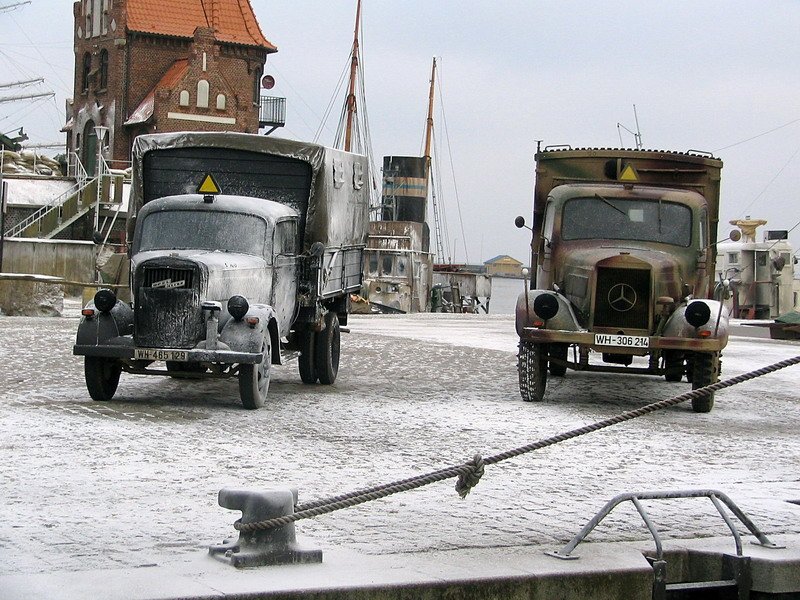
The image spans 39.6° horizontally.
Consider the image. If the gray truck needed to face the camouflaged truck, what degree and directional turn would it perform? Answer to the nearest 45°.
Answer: approximately 135° to its left

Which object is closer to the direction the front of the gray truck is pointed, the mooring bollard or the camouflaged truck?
the mooring bollard

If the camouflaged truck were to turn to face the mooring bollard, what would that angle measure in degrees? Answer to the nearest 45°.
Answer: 0° — it already faces it

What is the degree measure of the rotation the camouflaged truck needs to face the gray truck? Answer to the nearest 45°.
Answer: approximately 90° to its right

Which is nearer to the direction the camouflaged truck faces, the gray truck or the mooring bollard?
the mooring bollard

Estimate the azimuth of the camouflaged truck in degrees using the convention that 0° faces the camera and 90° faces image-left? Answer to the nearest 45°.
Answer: approximately 0°

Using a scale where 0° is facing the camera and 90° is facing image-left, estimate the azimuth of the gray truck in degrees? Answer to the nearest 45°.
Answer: approximately 45°

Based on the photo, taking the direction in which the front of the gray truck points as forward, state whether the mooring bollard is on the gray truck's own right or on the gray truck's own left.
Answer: on the gray truck's own left
